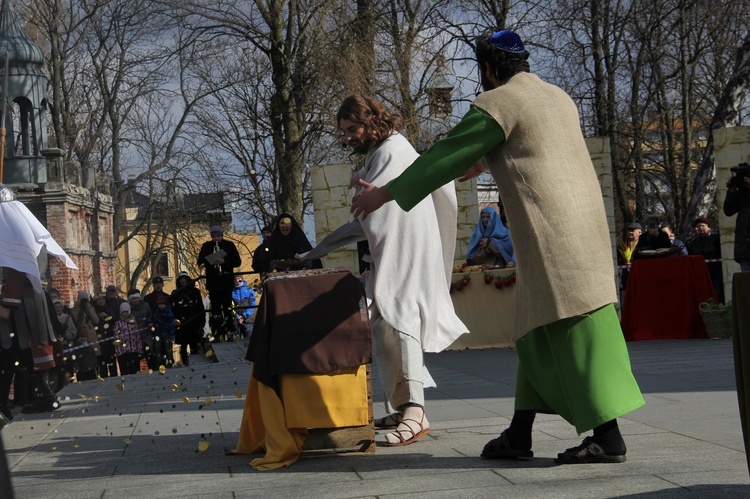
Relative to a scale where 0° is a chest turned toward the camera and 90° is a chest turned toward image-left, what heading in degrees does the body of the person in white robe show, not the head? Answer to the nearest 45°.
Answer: approximately 90°

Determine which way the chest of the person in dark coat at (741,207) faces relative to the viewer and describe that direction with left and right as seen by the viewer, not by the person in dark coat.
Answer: facing to the left of the viewer

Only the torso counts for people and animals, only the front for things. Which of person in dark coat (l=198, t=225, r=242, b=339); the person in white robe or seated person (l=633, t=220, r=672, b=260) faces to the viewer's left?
the person in white robe

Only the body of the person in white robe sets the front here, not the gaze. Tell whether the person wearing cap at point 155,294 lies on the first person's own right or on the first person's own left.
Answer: on the first person's own right

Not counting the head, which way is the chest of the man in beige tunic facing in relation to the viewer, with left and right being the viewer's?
facing away from the viewer and to the left of the viewer

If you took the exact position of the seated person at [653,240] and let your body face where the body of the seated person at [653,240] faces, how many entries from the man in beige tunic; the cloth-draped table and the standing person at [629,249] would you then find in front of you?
2

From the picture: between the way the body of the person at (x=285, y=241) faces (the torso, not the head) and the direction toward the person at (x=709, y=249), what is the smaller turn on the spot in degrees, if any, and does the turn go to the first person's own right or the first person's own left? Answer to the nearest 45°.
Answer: approximately 90° to the first person's own left

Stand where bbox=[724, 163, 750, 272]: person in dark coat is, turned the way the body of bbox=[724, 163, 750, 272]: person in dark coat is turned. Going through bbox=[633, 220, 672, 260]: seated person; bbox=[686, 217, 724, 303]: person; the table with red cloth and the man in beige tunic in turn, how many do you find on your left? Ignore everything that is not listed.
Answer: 1

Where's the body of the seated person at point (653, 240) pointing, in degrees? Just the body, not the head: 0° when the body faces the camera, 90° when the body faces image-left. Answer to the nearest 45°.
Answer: approximately 0°

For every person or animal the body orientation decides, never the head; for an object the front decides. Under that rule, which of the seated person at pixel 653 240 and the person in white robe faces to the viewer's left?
the person in white robe

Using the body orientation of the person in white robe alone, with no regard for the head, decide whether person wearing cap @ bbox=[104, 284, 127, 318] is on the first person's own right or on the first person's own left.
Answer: on the first person's own right

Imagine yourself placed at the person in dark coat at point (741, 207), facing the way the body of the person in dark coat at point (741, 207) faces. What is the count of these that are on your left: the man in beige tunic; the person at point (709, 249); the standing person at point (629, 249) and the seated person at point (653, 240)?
1

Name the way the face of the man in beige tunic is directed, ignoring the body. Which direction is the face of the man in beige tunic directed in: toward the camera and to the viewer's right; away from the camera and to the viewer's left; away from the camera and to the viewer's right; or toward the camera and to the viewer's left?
away from the camera and to the viewer's left
